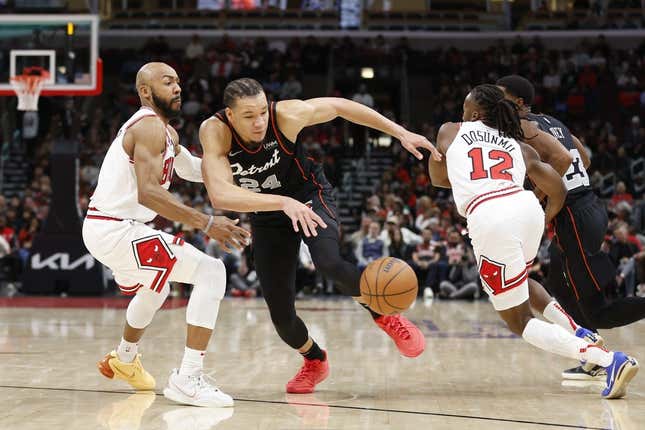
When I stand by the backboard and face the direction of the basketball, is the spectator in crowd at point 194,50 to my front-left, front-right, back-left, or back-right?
back-left

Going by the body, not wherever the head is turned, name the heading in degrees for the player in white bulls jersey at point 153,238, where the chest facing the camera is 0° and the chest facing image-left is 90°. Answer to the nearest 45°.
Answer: approximately 270°

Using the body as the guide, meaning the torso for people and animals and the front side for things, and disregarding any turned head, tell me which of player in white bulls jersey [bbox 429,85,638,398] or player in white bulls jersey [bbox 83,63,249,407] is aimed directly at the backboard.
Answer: player in white bulls jersey [bbox 429,85,638,398]

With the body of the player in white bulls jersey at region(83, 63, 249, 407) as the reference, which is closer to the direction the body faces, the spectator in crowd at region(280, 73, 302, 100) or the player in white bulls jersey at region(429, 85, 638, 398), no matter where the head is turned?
the player in white bulls jersey

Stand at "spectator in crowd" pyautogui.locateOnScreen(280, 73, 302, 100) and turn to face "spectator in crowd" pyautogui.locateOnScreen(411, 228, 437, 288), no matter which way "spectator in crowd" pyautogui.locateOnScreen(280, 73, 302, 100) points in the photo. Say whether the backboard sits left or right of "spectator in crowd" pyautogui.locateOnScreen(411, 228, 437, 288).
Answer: right

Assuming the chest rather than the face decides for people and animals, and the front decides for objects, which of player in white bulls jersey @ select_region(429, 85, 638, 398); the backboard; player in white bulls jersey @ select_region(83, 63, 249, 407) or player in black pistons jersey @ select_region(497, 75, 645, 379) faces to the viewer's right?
player in white bulls jersey @ select_region(83, 63, 249, 407)

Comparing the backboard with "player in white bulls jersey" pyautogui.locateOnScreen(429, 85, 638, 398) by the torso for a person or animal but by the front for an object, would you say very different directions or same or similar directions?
very different directions

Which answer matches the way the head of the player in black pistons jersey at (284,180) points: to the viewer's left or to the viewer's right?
to the viewer's right

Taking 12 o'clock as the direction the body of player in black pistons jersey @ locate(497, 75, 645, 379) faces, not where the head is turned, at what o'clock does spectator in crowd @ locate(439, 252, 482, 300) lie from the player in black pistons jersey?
The spectator in crowd is roughly at 1 o'clock from the player in black pistons jersey.

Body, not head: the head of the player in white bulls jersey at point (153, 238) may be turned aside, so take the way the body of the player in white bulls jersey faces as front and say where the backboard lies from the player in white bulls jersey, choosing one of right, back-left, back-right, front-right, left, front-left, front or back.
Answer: left

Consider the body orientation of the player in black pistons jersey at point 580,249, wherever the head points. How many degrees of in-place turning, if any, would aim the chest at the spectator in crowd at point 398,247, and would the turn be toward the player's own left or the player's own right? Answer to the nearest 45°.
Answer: approximately 45° to the player's own right

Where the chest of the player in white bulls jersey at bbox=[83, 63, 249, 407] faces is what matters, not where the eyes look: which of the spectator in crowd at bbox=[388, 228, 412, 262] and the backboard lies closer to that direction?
the spectator in crowd

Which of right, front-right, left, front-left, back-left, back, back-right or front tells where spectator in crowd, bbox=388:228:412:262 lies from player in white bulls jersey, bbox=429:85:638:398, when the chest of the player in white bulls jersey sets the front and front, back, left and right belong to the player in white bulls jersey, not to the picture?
front-right

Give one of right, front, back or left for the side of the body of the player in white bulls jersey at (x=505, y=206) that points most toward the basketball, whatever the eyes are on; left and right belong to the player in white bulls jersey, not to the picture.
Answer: left
